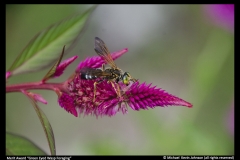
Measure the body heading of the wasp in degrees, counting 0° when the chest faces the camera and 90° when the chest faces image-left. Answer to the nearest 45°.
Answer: approximately 270°

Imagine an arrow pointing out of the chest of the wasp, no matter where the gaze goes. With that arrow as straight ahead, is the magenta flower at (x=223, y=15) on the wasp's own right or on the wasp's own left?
on the wasp's own left
